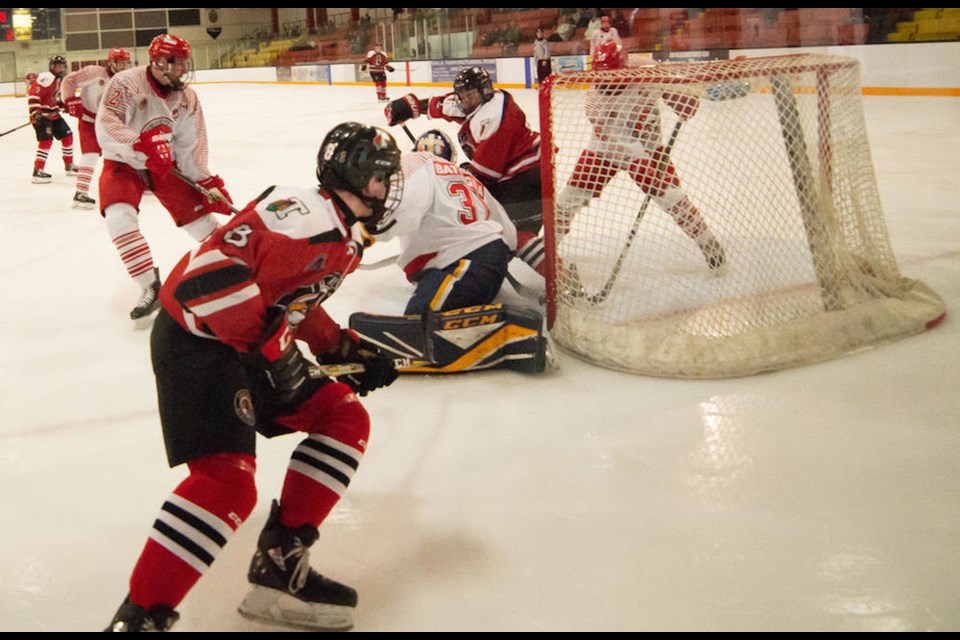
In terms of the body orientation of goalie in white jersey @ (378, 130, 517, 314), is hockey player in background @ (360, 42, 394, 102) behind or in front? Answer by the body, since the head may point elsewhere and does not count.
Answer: in front

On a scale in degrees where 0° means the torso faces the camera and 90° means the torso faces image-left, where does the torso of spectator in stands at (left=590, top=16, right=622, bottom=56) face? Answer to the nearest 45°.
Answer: approximately 0°

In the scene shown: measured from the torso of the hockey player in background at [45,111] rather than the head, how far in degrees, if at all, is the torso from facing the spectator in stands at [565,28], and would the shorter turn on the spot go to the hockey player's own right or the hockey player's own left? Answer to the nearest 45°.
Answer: approximately 90° to the hockey player's own left

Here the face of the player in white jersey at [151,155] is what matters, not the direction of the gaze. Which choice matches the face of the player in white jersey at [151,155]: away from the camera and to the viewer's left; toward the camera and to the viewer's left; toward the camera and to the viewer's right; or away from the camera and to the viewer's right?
toward the camera and to the viewer's right

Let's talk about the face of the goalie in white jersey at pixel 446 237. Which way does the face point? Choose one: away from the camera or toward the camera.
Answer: away from the camera

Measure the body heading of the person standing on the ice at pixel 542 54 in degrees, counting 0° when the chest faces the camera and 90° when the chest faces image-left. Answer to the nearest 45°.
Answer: approximately 0°
